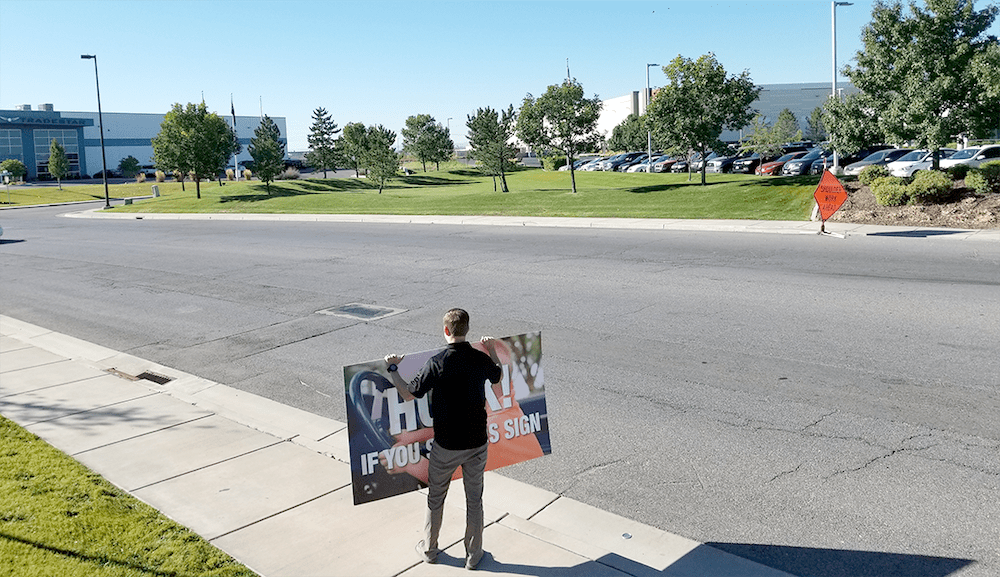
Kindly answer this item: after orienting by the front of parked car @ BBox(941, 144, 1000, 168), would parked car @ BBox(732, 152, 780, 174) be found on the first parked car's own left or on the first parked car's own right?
on the first parked car's own right

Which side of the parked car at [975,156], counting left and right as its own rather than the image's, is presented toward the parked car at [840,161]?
right

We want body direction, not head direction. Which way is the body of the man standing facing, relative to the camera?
away from the camera

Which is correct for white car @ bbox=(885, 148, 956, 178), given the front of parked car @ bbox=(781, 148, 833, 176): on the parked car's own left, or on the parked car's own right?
on the parked car's own left

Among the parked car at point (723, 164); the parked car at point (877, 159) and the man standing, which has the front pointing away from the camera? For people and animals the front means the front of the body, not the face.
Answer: the man standing
